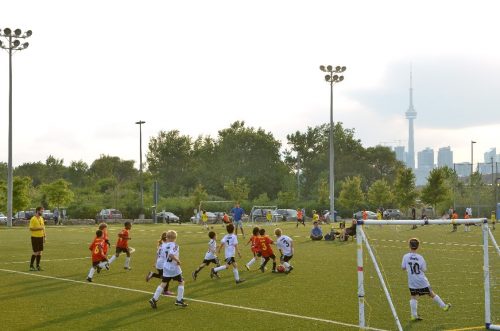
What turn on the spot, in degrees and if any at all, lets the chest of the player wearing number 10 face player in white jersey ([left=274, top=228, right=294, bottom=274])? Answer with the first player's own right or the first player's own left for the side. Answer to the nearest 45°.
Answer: approximately 45° to the first player's own left

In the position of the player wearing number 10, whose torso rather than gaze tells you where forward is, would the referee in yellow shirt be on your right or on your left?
on your left

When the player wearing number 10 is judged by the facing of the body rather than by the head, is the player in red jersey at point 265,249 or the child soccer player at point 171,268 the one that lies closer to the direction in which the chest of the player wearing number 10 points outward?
the player in red jersey

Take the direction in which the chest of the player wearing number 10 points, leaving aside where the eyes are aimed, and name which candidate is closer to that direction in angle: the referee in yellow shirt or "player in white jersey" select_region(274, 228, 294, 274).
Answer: the player in white jersey

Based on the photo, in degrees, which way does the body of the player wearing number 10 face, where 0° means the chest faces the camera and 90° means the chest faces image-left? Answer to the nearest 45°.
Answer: approximately 180°

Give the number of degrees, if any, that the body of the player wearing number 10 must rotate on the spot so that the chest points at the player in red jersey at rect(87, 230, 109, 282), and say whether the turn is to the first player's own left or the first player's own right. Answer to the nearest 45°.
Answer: approximately 45° to the first player's own left

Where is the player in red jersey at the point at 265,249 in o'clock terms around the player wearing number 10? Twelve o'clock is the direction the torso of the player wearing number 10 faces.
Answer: The player in red jersey is roughly at 11 o'clock from the player wearing number 10.

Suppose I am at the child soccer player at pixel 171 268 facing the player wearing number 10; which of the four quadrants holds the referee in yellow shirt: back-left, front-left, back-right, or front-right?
back-left

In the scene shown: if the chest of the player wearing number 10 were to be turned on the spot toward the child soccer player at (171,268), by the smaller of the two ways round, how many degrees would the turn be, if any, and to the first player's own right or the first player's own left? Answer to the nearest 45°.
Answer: approximately 90° to the first player's own left
